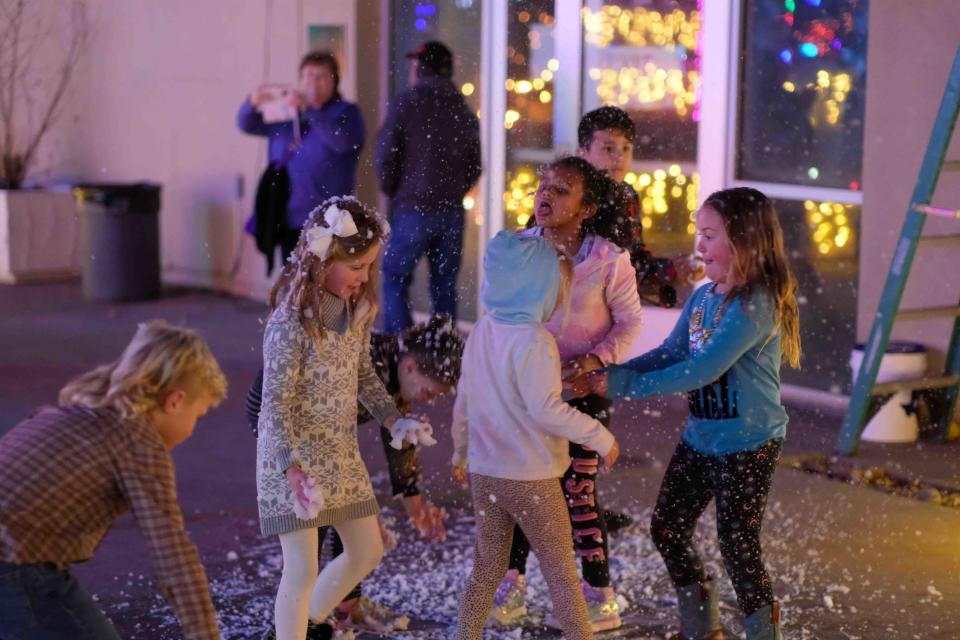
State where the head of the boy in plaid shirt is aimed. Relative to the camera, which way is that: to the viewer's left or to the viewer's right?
to the viewer's right

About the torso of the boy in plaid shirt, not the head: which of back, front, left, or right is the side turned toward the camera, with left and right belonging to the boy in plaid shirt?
right

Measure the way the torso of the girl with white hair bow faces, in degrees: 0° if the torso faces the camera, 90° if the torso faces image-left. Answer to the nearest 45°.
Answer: approximately 315°

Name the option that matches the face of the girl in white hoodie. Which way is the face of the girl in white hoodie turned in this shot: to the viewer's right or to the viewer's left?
to the viewer's right

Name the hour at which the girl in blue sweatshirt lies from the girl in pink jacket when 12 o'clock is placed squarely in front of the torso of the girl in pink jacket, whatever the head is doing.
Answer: The girl in blue sweatshirt is roughly at 9 o'clock from the girl in pink jacket.

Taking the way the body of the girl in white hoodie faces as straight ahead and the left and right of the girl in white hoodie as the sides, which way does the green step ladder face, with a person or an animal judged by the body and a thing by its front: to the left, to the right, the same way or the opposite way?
the opposite way

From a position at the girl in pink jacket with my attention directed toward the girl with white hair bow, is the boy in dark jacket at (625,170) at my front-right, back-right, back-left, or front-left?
back-right

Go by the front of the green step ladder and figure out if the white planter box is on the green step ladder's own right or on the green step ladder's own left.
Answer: on the green step ladder's own right

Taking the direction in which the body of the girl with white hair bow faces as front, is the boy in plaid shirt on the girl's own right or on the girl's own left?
on the girl's own right

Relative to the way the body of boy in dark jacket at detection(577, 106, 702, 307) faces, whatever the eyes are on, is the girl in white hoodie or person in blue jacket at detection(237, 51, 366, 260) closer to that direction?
the girl in white hoodie

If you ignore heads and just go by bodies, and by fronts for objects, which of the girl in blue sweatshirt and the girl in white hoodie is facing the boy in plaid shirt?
the girl in blue sweatshirt

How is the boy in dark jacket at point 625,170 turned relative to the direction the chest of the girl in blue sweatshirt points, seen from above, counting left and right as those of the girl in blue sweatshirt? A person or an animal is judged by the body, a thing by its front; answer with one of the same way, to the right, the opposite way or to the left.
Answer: to the left

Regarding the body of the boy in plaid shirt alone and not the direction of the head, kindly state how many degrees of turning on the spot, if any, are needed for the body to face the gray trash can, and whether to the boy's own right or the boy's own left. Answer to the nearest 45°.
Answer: approximately 90° to the boy's own left

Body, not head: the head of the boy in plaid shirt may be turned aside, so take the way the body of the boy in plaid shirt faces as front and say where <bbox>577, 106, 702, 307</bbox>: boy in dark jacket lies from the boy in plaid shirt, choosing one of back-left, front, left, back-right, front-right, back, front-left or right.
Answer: front-left
